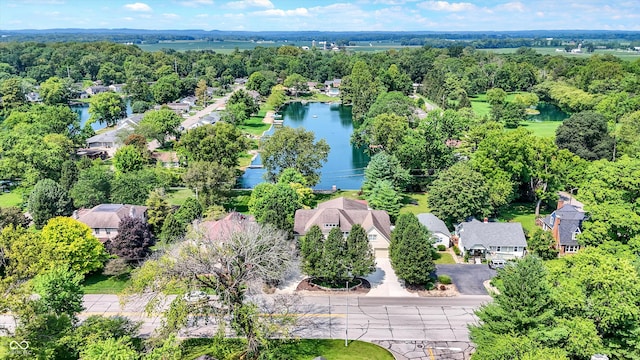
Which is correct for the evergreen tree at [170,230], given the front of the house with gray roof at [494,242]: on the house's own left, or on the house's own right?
on the house's own right

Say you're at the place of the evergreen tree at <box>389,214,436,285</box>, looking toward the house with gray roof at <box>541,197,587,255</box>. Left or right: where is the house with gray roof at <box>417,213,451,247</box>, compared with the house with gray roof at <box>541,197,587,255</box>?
left

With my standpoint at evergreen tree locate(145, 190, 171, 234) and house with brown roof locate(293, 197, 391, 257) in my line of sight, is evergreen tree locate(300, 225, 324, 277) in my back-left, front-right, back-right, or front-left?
front-right

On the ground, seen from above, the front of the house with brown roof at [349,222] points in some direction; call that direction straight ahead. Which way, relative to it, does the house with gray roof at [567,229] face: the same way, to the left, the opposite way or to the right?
the same way

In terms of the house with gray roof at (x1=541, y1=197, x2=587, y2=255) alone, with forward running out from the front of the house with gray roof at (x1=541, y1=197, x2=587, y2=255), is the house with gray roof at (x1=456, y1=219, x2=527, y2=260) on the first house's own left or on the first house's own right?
on the first house's own right

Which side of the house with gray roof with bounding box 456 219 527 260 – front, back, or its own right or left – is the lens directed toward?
front

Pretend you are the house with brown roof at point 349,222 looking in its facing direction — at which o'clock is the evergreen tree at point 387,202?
The evergreen tree is roughly at 7 o'clock from the house with brown roof.

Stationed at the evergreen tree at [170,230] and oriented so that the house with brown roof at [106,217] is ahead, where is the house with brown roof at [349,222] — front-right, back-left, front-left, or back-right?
back-right

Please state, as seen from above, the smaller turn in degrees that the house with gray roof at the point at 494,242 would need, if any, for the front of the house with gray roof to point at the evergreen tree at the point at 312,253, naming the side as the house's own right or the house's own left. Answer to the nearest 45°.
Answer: approximately 45° to the house's own right

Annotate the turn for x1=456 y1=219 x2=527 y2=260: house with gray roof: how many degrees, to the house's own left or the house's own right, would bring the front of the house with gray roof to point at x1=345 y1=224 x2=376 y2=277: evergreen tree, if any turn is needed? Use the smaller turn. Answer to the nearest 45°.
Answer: approximately 45° to the house's own right

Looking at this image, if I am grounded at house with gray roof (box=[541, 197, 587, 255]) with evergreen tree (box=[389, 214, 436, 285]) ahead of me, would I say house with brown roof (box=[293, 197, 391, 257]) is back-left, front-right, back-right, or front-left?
front-right

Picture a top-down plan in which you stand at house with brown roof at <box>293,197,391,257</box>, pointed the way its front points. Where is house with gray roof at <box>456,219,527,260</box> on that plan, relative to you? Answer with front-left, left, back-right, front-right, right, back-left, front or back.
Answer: left

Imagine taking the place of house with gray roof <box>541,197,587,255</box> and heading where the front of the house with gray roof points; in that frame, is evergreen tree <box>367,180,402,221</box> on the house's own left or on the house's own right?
on the house's own right

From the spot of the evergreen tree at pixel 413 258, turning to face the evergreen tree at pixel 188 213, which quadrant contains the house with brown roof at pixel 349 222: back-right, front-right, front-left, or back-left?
front-right

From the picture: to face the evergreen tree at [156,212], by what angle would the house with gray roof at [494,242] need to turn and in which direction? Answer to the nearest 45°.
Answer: approximately 90° to its right

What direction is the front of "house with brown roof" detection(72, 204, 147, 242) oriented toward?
toward the camera

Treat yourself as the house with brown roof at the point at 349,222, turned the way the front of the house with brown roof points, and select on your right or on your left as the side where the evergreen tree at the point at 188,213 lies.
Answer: on your right

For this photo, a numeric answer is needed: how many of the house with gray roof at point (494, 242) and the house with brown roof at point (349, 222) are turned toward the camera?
2

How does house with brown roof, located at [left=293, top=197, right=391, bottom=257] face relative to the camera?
toward the camera

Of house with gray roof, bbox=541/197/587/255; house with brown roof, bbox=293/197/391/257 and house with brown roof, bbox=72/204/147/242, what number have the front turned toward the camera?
3

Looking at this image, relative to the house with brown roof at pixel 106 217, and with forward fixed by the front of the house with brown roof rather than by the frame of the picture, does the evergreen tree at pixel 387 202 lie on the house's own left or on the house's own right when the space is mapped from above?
on the house's own left
